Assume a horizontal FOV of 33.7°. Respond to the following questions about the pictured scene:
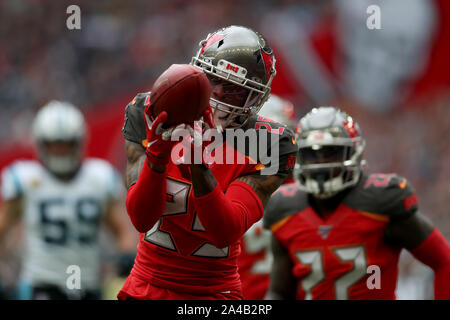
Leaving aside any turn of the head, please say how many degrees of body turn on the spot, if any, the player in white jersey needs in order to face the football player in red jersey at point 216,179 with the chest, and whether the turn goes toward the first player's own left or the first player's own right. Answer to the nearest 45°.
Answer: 0° — they already face them

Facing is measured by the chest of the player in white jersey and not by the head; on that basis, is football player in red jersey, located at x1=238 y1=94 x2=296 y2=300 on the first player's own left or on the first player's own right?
on the first player's own left

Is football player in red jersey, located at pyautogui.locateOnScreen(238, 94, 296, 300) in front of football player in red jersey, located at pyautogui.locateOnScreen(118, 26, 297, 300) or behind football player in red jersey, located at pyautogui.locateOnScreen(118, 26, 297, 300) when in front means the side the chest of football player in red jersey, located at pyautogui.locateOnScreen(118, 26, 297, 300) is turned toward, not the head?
behind

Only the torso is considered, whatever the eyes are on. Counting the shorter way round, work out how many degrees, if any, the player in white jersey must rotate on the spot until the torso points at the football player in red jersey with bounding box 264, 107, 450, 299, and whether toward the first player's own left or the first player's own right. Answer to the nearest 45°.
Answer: approximately 45° to the first player's own left

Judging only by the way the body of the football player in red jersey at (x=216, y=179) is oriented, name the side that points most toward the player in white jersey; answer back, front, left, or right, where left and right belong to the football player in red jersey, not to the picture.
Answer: back

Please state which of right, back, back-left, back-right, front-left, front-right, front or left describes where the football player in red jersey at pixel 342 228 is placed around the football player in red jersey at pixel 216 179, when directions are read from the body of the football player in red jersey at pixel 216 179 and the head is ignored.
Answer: back-left

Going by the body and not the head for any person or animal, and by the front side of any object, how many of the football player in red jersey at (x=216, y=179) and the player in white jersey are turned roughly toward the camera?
2

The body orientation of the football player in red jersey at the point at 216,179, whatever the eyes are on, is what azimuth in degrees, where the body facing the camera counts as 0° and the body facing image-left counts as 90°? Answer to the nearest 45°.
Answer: approximately 0°
